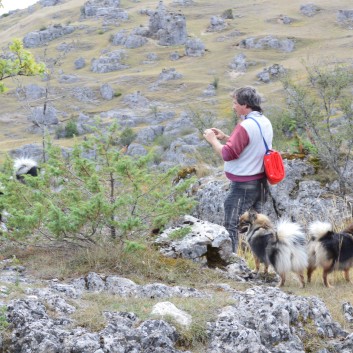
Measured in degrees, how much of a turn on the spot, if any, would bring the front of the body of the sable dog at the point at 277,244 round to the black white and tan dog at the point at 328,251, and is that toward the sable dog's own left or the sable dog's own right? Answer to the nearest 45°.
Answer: approximately 135° to the sable dog's own right

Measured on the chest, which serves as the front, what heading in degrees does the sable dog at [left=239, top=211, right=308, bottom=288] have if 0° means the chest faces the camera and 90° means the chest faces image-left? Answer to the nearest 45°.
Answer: approximately 135°

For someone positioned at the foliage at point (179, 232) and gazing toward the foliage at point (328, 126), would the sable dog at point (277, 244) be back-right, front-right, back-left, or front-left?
front-right

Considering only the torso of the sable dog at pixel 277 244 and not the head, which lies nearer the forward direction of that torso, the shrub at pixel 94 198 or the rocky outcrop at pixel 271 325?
the shrub

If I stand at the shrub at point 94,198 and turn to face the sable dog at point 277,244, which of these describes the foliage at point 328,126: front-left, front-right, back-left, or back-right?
front-left

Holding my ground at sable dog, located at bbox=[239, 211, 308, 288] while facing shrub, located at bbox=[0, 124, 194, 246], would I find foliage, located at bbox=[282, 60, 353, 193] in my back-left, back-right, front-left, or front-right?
back-right
